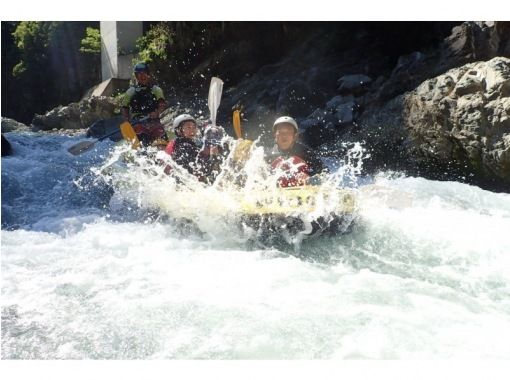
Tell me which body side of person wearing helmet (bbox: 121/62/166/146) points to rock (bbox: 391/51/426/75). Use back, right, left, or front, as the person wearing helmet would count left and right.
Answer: left

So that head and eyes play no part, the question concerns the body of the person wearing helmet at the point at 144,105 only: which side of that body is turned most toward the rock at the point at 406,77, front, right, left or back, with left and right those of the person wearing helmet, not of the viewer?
left

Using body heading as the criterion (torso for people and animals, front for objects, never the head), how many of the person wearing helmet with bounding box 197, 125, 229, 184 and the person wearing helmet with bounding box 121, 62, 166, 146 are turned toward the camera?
2

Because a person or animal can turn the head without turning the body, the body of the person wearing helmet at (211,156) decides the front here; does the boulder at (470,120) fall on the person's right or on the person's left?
on the person's left

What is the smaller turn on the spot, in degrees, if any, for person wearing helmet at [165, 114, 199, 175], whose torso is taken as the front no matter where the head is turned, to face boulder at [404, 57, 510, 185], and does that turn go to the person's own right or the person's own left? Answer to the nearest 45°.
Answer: approximately 45° to the person's own left

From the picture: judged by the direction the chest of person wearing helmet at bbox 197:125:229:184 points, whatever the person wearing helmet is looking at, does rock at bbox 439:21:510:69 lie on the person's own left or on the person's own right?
on the person's own left

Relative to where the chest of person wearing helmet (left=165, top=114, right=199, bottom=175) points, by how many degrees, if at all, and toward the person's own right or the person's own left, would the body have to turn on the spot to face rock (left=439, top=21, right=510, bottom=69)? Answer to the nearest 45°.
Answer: approximately 90° to the person's own left

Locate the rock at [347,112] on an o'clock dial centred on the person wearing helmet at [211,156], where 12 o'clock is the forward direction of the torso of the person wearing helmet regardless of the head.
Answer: The rock is roughly at 7 o'clock from the person wearing helmet.
